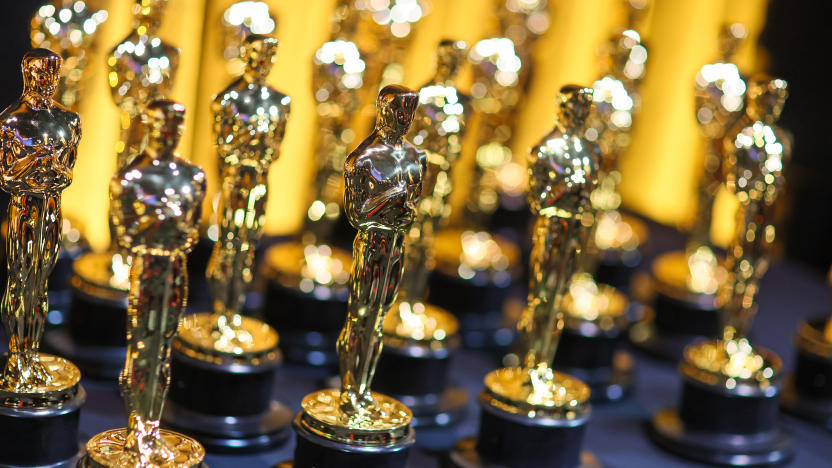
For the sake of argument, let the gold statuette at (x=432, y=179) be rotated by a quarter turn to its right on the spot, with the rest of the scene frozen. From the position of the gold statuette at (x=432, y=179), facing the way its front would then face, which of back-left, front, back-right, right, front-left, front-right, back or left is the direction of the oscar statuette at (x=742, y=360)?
back-right

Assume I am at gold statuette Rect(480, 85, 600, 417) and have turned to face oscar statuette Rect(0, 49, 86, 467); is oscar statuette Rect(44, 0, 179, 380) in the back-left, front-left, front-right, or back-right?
front-right

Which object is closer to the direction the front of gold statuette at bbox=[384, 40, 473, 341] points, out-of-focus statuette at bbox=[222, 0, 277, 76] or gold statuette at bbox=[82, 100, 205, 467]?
the gold statuette

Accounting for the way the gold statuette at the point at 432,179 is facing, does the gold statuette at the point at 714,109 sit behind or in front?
behind

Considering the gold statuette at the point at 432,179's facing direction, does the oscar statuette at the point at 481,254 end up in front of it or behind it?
behind

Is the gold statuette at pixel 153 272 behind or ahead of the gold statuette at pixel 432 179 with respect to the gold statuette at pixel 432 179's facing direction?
ahead

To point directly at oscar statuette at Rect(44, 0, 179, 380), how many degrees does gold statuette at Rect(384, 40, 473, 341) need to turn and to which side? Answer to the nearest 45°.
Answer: approximately 45° to its right

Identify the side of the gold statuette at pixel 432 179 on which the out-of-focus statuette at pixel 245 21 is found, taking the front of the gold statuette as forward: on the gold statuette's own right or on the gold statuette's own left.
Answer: on the gold statuette's own right
